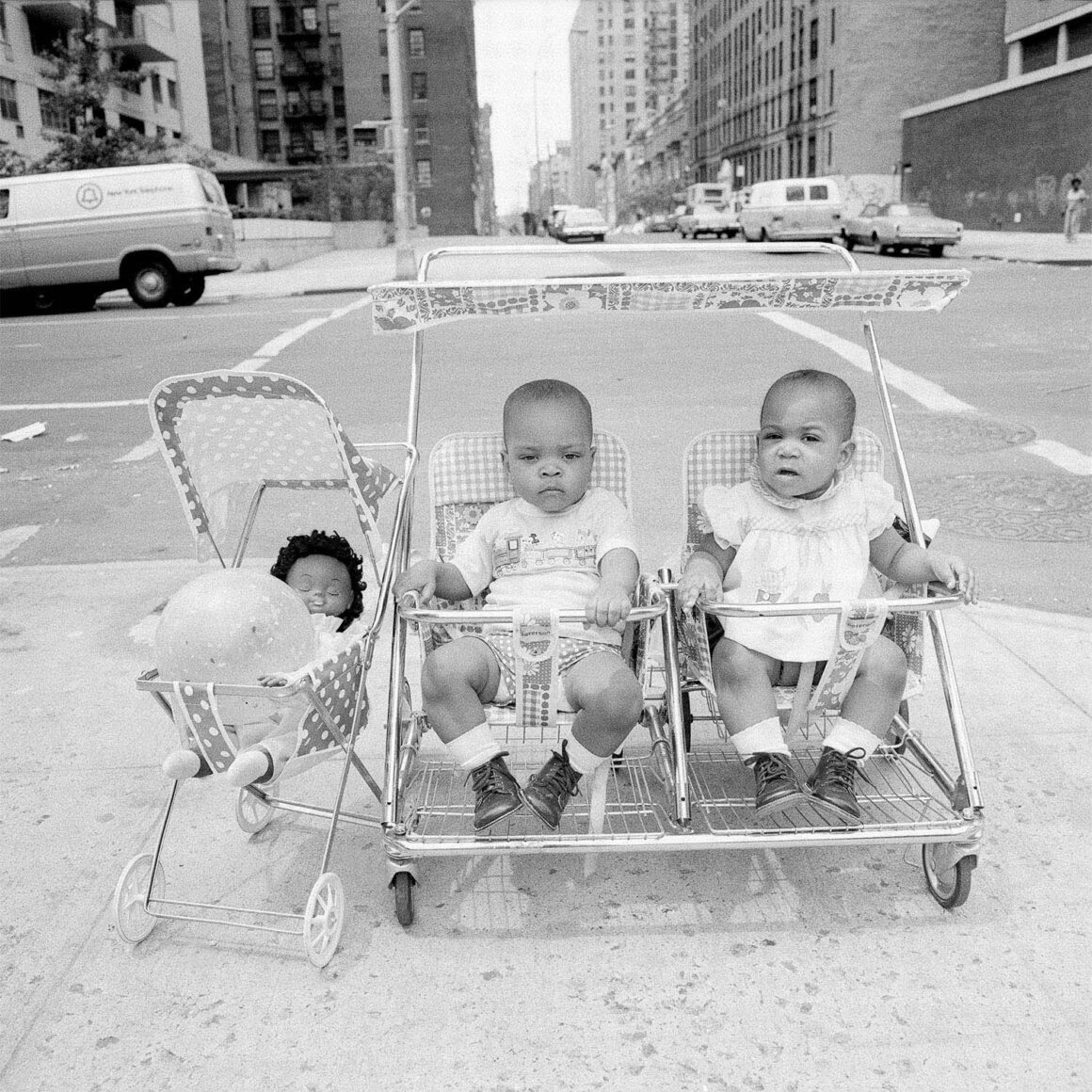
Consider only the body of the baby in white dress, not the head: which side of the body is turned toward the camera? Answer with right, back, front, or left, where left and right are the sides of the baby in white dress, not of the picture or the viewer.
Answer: front

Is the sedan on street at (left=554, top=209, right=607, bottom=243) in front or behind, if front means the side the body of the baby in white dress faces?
behind

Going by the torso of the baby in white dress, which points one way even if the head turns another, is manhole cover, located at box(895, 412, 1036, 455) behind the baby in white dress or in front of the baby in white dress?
behind

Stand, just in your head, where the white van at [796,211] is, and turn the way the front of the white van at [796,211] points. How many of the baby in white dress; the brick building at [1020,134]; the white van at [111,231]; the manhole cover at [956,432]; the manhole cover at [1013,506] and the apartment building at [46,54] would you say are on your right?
1

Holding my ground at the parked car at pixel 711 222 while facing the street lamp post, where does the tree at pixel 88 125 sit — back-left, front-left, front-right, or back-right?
front-right

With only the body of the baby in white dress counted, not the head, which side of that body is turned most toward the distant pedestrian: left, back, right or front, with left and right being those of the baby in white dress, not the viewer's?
back

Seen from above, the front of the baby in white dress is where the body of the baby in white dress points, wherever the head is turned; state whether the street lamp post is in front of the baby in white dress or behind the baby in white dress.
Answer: behind

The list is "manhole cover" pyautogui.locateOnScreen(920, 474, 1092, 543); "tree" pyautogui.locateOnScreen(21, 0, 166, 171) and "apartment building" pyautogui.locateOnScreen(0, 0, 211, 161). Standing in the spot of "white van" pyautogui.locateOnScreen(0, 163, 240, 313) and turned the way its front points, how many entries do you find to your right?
2

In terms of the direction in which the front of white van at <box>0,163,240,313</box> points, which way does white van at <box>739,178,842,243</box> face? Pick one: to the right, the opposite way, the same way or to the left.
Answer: to the right

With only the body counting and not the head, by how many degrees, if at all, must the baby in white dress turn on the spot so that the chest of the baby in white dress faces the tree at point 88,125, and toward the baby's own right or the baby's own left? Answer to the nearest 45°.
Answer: approximately 135° to the baby's own right

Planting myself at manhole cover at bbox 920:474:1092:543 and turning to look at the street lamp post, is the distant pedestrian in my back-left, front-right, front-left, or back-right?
front-right

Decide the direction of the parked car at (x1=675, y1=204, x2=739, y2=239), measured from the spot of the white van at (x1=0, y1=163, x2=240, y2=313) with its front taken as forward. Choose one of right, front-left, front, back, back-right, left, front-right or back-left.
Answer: back-right

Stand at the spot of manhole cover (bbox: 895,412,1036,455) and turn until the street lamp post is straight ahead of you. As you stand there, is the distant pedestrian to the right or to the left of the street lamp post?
right
